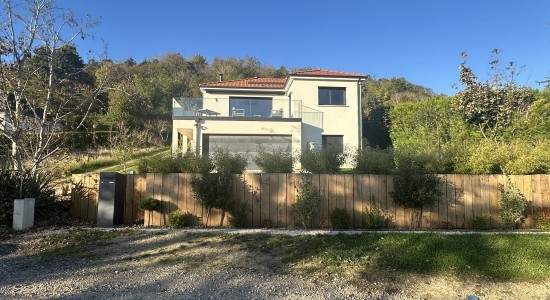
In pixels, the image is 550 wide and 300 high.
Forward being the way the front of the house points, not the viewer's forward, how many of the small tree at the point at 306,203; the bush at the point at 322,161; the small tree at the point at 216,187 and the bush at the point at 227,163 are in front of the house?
4

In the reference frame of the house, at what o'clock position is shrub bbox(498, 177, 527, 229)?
The shrub is roughly at 11 o'clock from the house.

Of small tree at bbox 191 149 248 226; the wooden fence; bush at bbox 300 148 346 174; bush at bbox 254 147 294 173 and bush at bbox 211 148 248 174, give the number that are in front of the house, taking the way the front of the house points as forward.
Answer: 5

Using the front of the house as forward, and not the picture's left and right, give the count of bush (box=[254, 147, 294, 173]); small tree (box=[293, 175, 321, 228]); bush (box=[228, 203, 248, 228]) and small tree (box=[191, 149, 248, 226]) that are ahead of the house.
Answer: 4

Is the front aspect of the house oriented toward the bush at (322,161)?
yes

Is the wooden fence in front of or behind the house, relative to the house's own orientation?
in front

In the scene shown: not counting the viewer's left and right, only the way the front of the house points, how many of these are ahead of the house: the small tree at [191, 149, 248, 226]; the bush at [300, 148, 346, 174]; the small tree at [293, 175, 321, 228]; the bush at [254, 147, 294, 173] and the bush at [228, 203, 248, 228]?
5

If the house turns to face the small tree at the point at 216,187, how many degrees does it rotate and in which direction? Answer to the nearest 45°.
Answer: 0° — it already faces it

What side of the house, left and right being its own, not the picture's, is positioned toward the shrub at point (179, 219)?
front

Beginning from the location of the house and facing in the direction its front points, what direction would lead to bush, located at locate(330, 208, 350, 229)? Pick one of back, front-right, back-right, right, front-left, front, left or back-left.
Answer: front

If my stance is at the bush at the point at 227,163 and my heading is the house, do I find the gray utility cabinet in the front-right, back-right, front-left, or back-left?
back-left

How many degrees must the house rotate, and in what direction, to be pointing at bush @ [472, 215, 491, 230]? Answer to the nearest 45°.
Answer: approximately 45° to its left

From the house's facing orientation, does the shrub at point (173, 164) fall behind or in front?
in front

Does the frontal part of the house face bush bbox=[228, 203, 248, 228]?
yes

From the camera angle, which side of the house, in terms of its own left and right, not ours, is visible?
front

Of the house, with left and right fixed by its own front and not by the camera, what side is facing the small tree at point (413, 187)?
front

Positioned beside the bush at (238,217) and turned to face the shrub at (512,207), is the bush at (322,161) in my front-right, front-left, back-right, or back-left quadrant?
front-left

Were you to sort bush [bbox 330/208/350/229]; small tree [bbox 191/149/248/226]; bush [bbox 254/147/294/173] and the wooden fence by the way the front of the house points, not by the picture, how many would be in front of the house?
4
